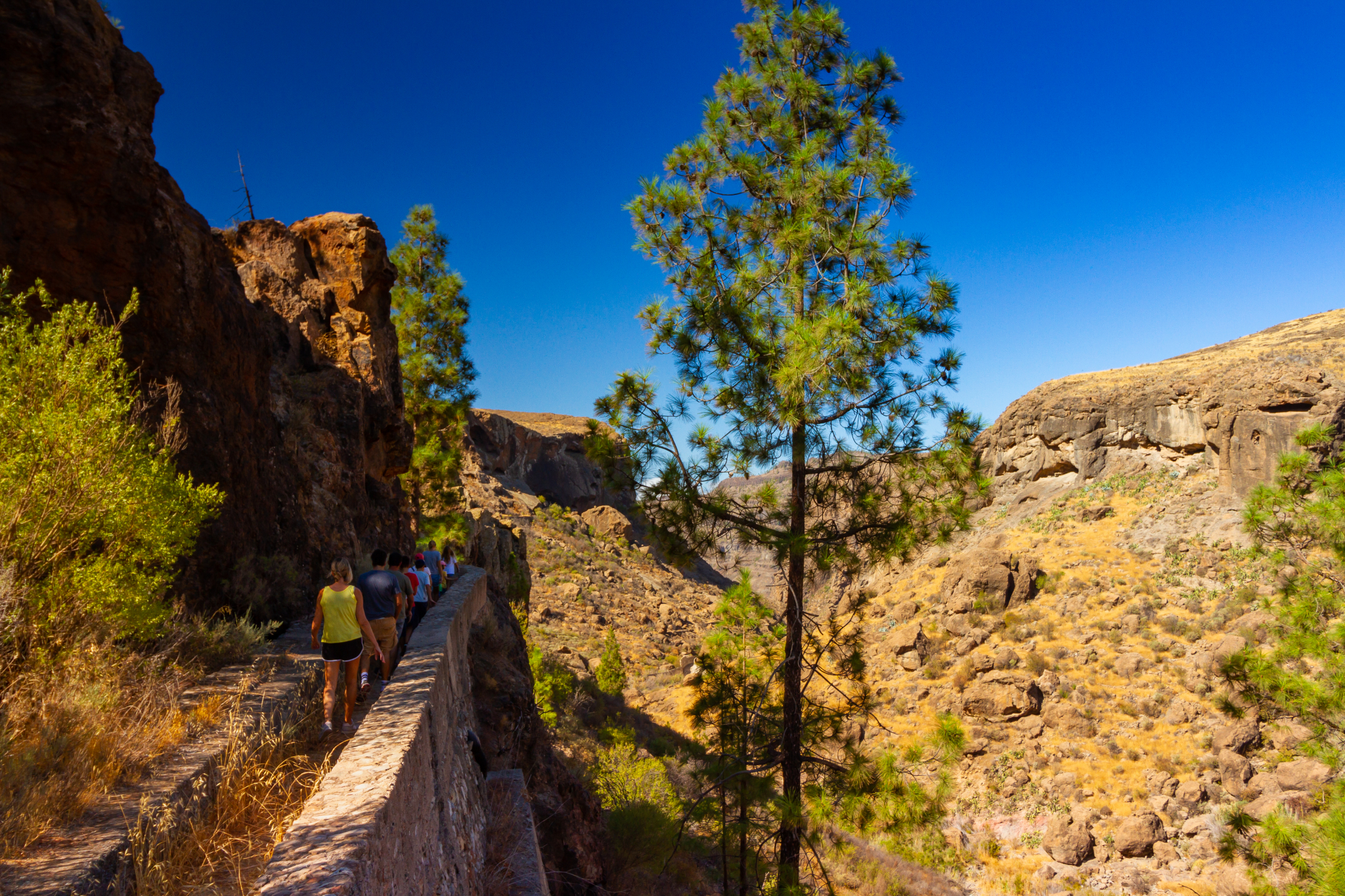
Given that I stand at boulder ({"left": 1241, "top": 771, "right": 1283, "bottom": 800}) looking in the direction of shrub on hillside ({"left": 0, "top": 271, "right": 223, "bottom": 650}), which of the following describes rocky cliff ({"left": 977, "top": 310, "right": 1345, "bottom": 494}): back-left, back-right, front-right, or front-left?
back-right

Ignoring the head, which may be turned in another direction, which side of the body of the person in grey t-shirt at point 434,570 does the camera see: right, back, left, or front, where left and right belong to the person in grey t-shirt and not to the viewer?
back

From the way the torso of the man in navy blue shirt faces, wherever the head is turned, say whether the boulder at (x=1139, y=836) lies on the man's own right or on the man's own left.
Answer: on the man's own right

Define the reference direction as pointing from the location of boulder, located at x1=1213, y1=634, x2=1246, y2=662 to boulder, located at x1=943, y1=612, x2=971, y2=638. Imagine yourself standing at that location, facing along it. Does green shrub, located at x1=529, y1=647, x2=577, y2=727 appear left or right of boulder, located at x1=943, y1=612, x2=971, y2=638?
left

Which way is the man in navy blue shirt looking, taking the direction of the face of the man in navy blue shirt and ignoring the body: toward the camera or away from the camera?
away from the camera

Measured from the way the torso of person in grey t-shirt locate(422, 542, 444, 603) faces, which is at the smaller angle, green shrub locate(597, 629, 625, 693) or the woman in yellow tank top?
the green shrub

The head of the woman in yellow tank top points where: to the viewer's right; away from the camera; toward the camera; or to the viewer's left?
away from the camera

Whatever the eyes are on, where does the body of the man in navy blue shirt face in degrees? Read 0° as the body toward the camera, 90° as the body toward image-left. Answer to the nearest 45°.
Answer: approximately 180°

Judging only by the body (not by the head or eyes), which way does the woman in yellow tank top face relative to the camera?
away from the camera

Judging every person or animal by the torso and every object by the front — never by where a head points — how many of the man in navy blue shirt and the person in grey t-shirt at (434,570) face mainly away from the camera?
2

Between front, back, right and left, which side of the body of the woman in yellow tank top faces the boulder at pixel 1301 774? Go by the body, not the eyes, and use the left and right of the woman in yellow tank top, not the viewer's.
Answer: right
